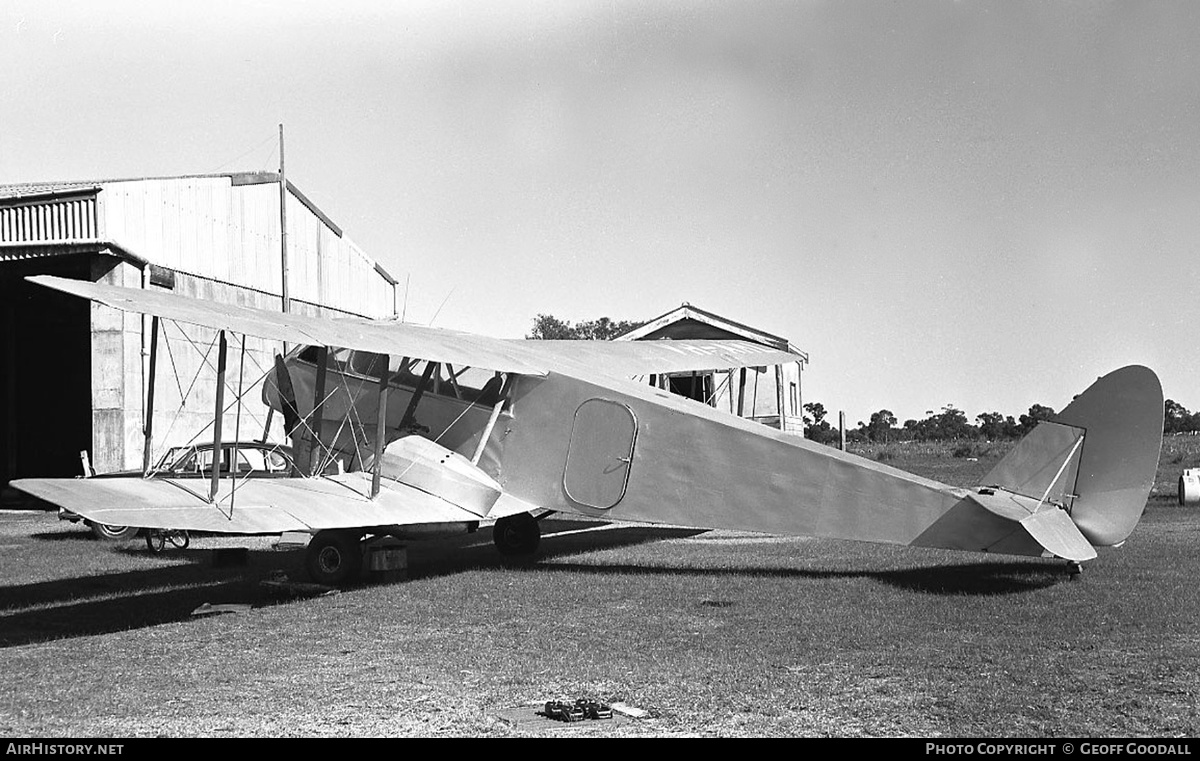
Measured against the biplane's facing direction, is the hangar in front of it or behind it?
in front

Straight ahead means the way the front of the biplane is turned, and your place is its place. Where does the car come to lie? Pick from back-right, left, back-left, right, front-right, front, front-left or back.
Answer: front

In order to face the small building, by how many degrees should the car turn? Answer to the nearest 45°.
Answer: approximately 135° to its right

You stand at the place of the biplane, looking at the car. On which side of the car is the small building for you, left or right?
right

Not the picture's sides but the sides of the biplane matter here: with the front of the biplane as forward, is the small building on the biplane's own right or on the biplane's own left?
on the biplane's own right

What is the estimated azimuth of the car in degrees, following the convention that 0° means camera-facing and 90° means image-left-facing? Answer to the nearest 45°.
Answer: approximately 90°

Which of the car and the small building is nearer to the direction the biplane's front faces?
the car

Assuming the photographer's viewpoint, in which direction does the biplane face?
facing away from the viewer and to the left of the viewer

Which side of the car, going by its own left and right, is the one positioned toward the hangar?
right

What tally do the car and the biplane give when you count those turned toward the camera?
0
